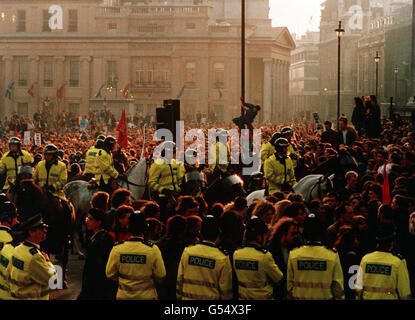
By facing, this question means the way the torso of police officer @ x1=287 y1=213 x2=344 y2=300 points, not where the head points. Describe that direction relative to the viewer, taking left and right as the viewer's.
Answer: facing away from the viewer

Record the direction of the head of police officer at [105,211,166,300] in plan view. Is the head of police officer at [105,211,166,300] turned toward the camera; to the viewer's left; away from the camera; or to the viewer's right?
away from the camera

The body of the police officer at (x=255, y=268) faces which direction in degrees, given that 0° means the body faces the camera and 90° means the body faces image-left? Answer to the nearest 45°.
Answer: approximately 225°

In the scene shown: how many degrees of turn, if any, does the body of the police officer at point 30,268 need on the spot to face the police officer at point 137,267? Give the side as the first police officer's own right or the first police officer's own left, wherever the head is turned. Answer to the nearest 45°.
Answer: approximately 45° to the first police officer's own right

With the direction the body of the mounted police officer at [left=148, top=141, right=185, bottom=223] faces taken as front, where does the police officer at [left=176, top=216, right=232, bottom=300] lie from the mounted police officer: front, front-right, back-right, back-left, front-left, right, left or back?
front-right

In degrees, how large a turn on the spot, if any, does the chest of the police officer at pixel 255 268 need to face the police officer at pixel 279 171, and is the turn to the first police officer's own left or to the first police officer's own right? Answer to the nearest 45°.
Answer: approximately 45° to the first police officer's own left

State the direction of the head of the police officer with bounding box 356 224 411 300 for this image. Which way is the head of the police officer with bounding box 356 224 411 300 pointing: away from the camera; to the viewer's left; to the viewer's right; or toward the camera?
away from the camera

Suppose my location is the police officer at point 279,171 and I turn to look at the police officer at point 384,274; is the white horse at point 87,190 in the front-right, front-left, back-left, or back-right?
back-right

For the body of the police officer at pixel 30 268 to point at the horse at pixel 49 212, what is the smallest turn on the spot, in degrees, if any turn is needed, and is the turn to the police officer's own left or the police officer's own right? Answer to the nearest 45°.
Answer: approximately 45° to the police officer's own left

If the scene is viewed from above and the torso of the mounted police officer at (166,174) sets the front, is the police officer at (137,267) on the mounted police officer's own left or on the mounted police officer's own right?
on the mounted police officer's own right

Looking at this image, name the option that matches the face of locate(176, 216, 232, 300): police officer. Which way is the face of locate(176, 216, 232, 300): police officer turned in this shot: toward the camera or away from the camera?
away from the camera

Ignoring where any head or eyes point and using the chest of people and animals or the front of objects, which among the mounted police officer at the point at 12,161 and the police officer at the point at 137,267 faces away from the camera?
the police officer

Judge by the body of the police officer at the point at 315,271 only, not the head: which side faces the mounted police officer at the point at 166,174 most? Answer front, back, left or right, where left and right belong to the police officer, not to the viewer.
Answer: front

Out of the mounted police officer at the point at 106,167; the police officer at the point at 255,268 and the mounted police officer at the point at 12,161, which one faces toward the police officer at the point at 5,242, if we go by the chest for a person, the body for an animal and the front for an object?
the mounted police officer at the point at 12,161
